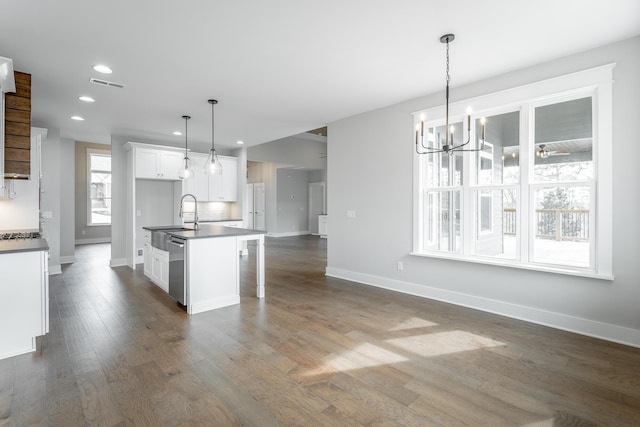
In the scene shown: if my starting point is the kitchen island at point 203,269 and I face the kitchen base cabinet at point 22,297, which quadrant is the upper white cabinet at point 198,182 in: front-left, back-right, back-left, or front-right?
back-right

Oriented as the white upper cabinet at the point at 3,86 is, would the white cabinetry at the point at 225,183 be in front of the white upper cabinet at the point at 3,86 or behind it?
in front

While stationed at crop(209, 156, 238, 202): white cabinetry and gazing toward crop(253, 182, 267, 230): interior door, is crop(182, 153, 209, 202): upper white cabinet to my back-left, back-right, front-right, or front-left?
back-left

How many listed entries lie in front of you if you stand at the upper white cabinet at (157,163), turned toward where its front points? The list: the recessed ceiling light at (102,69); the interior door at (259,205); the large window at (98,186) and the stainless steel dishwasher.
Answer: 2

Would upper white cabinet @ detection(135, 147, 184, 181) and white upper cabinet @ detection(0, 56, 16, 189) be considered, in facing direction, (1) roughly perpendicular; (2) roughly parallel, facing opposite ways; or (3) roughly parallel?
roughly perpendicular

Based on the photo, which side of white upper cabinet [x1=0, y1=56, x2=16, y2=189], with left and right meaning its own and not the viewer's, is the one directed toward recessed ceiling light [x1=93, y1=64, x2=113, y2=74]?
front

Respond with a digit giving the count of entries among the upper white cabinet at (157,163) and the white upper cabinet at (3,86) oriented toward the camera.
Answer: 1

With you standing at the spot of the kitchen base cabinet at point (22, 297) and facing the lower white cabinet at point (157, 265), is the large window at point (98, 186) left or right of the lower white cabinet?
left

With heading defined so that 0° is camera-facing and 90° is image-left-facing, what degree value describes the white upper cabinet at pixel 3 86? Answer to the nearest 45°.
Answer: approximately 270°

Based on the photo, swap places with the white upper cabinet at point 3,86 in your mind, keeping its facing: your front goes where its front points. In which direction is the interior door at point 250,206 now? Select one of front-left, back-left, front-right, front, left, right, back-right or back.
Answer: front-left

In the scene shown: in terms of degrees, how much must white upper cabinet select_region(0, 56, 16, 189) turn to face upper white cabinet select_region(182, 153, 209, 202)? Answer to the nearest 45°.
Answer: approximately 45° to its left
